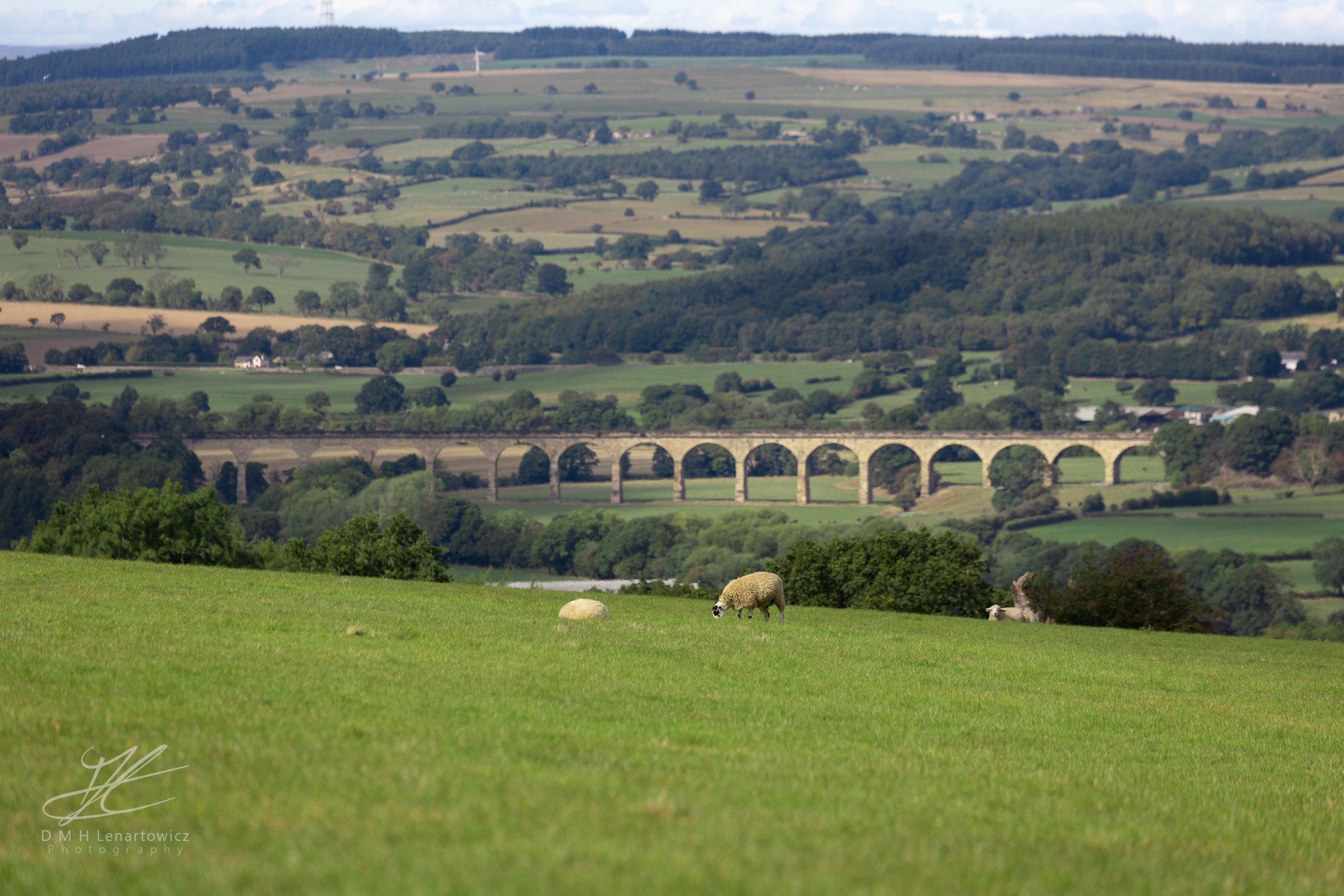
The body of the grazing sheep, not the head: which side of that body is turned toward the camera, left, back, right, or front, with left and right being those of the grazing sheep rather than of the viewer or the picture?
left
